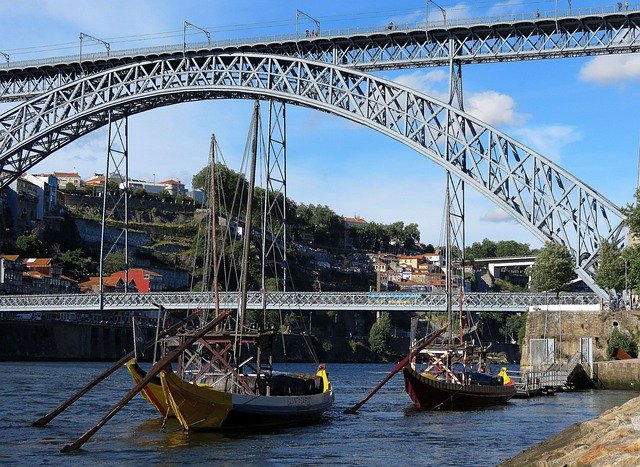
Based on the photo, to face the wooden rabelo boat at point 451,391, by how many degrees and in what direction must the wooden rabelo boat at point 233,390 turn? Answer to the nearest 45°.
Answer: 0° — it already faces it

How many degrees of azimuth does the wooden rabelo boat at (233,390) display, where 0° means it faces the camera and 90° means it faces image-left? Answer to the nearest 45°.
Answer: approximately 225°

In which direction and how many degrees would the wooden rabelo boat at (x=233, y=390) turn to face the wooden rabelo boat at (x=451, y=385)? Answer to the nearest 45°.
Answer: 0° — it already faces it
